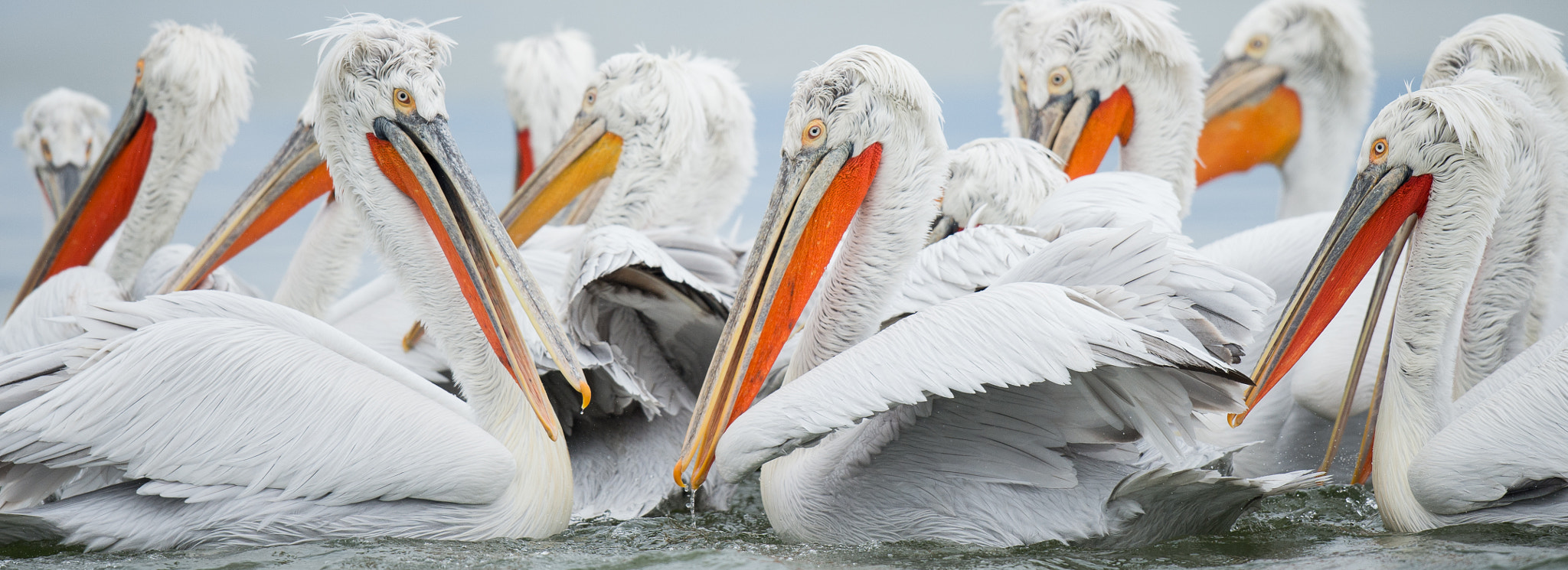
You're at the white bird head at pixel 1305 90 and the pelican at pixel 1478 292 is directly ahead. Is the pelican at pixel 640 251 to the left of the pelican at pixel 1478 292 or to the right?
right

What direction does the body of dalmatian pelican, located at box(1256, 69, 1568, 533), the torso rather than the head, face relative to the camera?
to the viewer's left

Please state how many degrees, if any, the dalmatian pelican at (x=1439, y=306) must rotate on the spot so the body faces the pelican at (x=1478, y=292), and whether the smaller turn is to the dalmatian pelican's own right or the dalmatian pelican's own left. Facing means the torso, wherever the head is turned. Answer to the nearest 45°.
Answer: approximately 90° to the dalmatian pelican's own right

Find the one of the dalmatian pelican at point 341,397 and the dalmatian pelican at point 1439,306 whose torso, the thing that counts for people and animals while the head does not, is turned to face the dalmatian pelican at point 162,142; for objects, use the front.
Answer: the dalmatian pelican at point 1439,306

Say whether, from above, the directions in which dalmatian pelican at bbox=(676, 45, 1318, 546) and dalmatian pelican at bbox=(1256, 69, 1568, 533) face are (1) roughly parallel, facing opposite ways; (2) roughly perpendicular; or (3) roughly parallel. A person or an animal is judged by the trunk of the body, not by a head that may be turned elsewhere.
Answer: roughly parallel

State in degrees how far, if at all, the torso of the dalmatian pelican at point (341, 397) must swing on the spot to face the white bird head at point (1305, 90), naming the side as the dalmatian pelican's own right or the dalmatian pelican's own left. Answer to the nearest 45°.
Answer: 0° — it already faces it

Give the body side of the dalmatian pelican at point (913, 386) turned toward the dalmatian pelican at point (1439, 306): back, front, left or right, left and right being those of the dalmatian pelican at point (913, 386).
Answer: back

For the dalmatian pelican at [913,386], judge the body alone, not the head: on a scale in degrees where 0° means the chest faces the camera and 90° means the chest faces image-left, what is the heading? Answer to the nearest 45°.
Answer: approximately 90°

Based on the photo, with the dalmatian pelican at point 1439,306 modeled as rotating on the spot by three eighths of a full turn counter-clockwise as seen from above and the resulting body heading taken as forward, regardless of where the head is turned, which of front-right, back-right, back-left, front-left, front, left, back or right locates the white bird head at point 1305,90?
back-left

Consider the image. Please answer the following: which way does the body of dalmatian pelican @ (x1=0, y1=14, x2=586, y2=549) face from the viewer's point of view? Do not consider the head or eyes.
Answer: to the viewer's right

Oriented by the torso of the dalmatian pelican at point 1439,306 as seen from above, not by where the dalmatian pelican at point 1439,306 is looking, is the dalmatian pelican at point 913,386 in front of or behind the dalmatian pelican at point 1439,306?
in front

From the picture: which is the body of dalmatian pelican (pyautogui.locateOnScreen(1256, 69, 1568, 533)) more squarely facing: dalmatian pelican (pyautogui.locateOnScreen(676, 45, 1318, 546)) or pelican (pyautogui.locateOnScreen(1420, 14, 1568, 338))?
the dalmatian pelican

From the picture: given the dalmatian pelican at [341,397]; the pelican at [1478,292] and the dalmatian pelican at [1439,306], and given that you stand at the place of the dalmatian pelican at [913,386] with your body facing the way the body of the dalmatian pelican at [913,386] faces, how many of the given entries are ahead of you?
1

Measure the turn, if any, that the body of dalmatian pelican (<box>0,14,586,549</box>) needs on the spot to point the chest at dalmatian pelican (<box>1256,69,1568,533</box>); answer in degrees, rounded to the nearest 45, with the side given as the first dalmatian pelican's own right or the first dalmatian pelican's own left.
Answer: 0° — it already faces it
